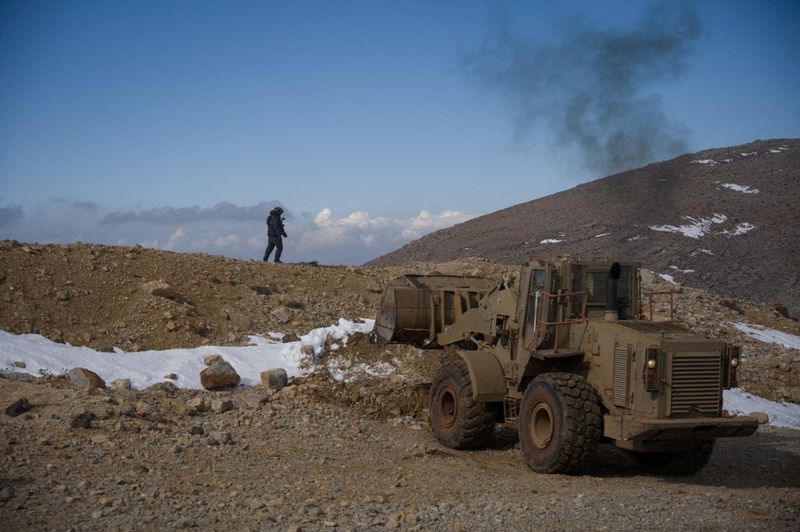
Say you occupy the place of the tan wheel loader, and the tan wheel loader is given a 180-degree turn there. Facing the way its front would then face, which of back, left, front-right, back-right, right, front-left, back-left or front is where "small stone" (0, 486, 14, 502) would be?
right

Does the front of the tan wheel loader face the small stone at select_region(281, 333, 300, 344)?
yes

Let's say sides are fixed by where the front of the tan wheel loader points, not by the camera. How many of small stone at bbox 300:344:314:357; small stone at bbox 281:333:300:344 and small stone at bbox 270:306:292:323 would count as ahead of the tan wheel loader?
3

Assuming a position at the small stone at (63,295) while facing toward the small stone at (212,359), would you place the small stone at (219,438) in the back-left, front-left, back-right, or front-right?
front-right

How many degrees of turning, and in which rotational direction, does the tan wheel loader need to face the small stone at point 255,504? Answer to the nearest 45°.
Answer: approximately 90° to its left

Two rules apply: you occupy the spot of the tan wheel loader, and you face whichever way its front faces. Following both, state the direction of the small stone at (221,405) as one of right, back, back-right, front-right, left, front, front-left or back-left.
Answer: front-left

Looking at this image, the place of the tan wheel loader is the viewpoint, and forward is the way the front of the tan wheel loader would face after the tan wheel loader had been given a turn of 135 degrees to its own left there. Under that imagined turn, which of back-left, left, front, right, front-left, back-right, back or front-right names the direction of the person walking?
back-right

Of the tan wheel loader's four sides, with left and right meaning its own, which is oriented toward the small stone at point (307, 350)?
front

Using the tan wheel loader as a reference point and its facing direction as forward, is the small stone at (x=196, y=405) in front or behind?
in front

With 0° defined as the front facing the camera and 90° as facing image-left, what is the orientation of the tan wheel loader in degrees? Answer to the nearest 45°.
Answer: approximately 135°

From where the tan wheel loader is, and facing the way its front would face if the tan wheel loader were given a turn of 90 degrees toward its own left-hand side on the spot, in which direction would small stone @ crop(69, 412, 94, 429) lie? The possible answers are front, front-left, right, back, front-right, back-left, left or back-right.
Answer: front-right

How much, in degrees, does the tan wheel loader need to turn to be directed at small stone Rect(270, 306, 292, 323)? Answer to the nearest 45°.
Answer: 0° — it already faces it

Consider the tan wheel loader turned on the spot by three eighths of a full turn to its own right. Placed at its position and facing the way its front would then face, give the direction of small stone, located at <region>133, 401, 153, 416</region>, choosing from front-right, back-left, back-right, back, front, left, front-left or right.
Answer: back

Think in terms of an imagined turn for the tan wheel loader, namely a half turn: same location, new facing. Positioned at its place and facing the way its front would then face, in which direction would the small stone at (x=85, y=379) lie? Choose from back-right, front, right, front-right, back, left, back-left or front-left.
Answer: back-right

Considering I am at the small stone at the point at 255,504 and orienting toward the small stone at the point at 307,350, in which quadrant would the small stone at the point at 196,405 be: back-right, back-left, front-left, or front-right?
front-left

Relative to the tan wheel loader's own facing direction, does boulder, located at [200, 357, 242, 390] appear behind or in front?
in front

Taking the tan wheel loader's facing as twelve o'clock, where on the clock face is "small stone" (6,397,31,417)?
The small stone is roughly at 10 o'clock from the tan wheel loader.

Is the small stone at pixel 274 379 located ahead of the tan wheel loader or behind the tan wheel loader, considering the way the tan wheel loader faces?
ahead

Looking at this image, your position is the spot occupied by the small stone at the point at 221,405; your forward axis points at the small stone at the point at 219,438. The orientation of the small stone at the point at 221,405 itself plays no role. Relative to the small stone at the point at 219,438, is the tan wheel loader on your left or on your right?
left
